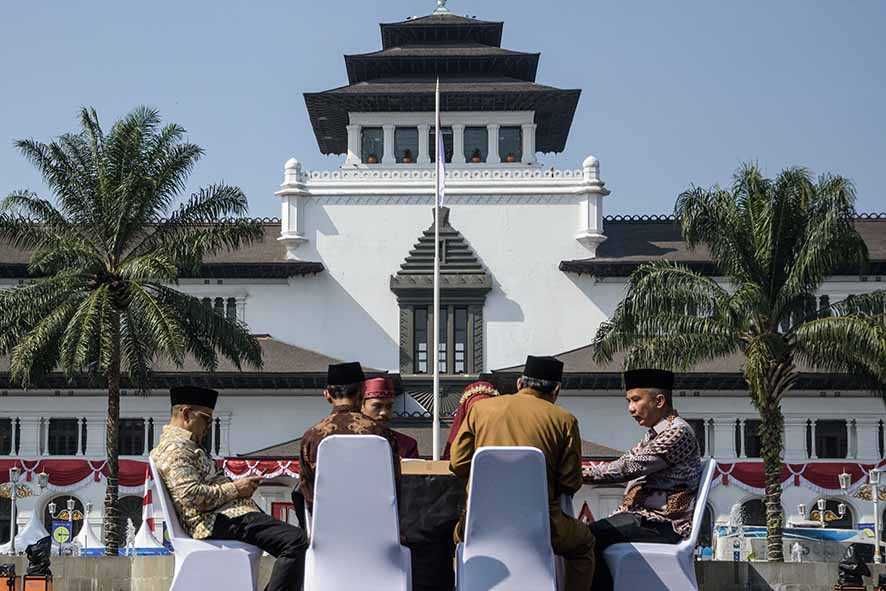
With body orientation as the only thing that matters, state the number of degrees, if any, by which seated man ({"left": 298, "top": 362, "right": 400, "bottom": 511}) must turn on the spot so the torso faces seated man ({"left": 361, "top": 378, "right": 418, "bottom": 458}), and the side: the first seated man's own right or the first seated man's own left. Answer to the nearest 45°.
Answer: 0° — they already face them

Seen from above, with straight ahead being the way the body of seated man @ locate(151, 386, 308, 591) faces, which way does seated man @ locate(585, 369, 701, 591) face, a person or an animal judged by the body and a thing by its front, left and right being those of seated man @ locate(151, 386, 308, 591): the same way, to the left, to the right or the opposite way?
the opposite way

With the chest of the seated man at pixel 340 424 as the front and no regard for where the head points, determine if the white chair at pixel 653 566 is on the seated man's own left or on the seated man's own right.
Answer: on the seated man's own right

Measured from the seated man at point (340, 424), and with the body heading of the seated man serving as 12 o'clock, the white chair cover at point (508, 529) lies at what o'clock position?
The white chair cover is roughly at 4 o'clock from the seated man.

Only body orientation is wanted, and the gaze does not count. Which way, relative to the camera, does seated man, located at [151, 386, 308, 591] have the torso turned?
to the viewer's right

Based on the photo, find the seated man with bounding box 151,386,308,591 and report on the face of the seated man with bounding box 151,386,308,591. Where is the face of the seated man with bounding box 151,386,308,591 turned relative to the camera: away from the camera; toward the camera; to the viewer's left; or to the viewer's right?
to the viewer's right

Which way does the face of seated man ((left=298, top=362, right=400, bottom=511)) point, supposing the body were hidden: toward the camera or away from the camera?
away from the camera

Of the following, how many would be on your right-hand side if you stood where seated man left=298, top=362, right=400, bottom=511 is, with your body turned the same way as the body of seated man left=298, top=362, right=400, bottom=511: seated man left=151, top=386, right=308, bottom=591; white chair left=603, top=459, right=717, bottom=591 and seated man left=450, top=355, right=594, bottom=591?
2

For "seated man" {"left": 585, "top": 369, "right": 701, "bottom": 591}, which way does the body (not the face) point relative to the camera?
to the viewer's left

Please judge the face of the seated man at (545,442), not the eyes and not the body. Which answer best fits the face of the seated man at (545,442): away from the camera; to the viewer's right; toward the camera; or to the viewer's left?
away from the camera

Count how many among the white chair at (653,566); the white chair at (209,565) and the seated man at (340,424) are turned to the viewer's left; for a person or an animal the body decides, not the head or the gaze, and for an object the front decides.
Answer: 1

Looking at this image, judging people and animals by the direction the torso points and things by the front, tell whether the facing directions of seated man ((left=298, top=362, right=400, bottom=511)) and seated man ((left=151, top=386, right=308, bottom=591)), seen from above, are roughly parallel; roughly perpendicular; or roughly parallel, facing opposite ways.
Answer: roughly perpendicular

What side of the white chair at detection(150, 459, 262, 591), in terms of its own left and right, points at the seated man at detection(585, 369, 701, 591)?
front

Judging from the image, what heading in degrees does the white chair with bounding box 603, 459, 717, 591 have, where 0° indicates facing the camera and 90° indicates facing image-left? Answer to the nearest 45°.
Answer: approximately 90°

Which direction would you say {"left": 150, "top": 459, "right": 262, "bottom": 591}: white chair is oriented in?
to the viewer's right

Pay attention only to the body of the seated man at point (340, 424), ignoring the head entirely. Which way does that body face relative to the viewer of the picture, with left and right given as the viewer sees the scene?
facing away from the viewer
